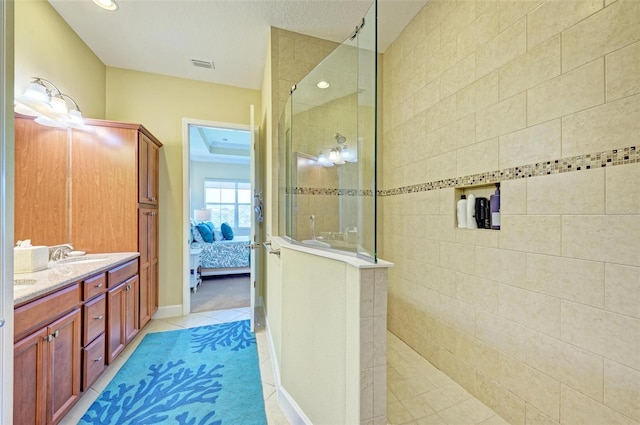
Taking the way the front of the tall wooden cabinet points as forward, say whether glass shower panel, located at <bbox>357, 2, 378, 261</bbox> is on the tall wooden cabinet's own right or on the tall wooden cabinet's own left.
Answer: on the tall wooden cabinet's own right

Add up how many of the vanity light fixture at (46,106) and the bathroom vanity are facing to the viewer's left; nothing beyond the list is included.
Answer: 0

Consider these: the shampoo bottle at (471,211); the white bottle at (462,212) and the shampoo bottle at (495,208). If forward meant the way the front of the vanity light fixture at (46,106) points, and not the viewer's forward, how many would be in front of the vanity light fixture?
3

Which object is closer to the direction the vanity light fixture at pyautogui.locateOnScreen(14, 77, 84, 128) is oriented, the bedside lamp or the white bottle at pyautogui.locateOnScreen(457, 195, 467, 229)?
the white bottle

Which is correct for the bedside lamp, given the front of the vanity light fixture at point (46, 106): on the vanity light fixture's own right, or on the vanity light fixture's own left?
on the vanity light fixture's own left

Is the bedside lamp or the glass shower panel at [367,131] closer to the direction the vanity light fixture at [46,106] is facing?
the glass shower panel

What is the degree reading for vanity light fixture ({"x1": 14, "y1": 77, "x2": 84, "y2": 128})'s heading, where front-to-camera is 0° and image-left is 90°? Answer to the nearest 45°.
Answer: approximately 315°

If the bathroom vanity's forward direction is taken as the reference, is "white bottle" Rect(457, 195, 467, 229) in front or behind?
in front

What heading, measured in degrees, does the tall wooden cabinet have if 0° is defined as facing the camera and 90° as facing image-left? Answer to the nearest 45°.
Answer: approximately 270°

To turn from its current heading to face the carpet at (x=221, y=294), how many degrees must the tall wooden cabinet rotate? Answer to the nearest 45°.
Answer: approximately 45° to its left

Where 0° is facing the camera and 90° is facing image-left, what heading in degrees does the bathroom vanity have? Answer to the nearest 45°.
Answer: approximately 315°

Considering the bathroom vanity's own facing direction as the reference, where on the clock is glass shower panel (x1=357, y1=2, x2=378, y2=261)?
The glass shower panel is roughly at 12 o'clock from the bathroom vanity.

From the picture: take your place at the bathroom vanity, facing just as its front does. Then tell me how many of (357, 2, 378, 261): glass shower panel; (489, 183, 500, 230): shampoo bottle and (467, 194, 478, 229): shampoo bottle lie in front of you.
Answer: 3
